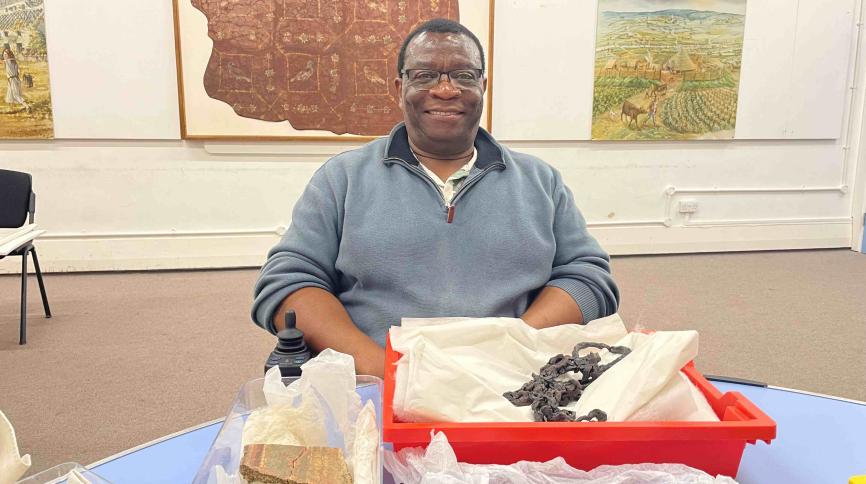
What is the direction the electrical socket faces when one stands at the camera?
facing the viewer

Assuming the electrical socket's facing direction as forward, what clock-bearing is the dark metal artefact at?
The dark metal artefact is roughly at 12 o'clock from the electrical socket.

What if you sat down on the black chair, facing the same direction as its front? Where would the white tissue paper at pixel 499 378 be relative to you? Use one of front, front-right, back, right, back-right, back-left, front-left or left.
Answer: front-left

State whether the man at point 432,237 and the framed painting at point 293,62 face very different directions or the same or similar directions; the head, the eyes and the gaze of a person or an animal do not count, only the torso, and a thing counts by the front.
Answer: same or similar directions

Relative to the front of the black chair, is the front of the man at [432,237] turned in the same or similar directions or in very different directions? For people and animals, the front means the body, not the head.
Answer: same or similar directions

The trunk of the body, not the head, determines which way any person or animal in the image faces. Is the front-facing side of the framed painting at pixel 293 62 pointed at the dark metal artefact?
yes

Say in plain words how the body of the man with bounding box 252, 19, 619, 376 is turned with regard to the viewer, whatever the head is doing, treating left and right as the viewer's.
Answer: facing the viewer

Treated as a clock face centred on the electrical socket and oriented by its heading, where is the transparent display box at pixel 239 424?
The transparent display box is roughly at 12 o'clock from the electrical socket.

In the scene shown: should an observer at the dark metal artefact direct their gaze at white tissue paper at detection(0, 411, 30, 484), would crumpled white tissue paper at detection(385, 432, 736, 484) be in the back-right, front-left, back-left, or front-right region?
front-left

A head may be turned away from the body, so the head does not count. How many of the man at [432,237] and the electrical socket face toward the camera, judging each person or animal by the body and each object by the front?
2

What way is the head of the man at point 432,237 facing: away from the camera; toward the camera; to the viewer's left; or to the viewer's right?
toward the camera

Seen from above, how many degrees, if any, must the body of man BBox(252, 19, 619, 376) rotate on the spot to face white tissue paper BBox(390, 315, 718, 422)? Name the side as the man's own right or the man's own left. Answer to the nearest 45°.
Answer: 0° — they already face it

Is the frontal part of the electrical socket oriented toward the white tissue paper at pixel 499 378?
yes
